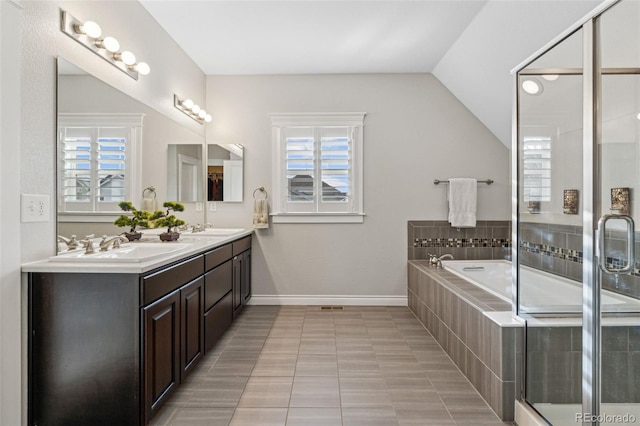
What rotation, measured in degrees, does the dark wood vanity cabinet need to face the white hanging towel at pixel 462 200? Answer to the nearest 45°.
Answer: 0° — it already faces it

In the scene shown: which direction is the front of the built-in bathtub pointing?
to the viewer's left

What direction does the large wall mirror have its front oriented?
to the viewer's right

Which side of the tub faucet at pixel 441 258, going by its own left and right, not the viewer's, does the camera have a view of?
right

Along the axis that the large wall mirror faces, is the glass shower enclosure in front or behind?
in front

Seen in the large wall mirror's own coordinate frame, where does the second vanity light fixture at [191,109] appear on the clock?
The second vanity light fixture is roughly at 10 o'clock from the large wall mirror.
